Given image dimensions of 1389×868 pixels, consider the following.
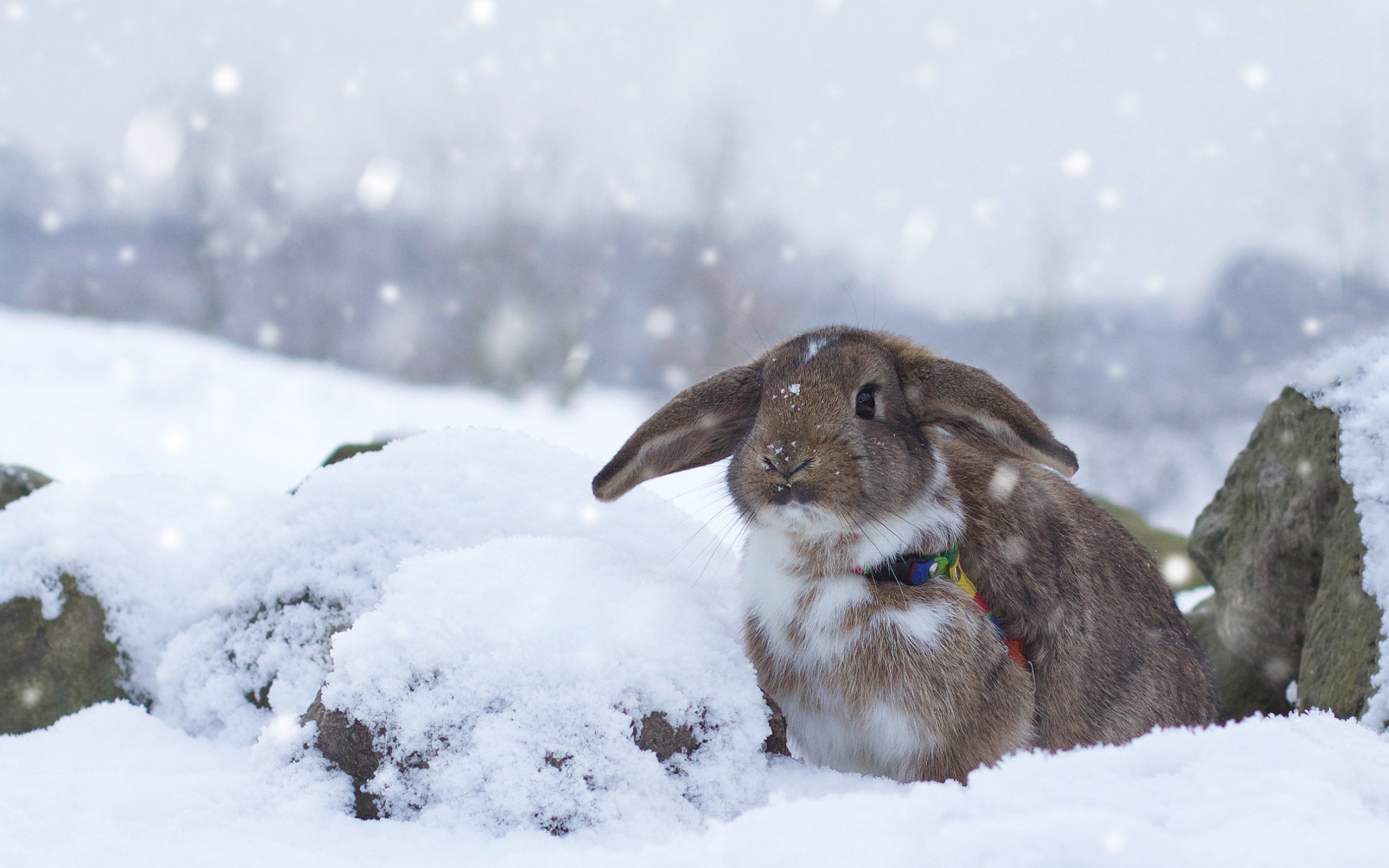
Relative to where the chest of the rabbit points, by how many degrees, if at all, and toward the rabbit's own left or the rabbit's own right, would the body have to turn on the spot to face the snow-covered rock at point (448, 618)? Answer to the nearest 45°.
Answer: approximately 45° to the rabbit's own right

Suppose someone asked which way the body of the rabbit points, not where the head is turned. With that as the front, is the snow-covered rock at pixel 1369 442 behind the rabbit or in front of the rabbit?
behind

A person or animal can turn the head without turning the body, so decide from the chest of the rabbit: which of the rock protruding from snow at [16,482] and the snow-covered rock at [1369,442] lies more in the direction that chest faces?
the rock protruding from snow

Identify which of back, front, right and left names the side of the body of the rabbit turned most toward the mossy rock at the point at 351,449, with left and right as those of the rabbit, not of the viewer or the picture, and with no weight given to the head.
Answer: right

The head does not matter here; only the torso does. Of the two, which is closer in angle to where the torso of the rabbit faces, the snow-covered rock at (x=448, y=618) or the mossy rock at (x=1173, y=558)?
the snow-covered rock

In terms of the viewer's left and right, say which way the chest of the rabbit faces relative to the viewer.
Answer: facing the viewer and to the left of the viewer

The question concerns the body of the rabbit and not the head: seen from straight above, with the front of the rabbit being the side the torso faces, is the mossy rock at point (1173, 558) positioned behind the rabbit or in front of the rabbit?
behind

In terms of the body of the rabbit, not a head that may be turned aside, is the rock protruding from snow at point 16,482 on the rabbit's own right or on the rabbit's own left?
on the rabbit's own right

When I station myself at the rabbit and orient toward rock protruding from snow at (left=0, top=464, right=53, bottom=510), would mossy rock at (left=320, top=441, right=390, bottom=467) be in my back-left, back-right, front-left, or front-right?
front-right

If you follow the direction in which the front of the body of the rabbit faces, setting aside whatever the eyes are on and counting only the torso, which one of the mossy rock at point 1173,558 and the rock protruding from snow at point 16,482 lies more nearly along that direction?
the rock protruding from snow

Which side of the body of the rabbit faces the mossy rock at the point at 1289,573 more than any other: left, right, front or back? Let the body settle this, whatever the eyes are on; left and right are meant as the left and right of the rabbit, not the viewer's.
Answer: back
